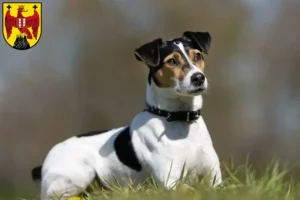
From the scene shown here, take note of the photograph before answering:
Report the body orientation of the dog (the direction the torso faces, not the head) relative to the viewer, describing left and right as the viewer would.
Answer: facing the viewer and to the right of the viewer
